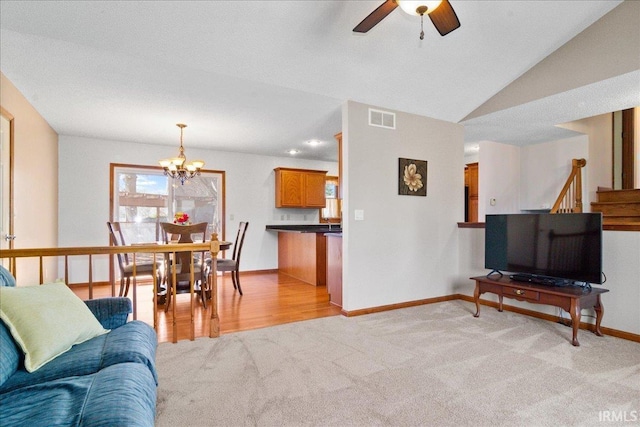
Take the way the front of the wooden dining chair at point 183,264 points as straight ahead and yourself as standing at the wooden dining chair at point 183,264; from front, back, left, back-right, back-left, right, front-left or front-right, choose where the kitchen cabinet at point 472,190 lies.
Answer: right

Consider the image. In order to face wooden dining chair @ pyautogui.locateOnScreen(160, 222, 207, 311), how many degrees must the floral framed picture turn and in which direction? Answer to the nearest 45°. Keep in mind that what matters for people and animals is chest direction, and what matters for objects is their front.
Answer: approximately 135° to its right

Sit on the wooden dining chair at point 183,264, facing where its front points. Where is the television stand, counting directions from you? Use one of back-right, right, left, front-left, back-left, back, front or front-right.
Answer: back-right

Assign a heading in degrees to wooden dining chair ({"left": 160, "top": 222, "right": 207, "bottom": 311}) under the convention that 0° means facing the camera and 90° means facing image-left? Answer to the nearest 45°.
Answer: approximately 180°

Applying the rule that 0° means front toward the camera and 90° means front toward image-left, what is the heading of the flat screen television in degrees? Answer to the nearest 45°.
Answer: approximately 45°

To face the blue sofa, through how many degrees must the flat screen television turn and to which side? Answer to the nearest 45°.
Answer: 0° — it already faces it

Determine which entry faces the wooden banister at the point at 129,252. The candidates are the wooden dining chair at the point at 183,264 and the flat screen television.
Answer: the flat screen television

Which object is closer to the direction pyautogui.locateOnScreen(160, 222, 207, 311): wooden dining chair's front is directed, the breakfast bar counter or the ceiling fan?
the breakfast bar counter

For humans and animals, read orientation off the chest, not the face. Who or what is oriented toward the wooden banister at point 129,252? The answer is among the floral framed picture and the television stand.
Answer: the television stand

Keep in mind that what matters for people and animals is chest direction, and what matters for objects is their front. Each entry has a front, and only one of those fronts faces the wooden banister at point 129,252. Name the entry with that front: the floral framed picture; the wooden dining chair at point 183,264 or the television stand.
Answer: the television stand
